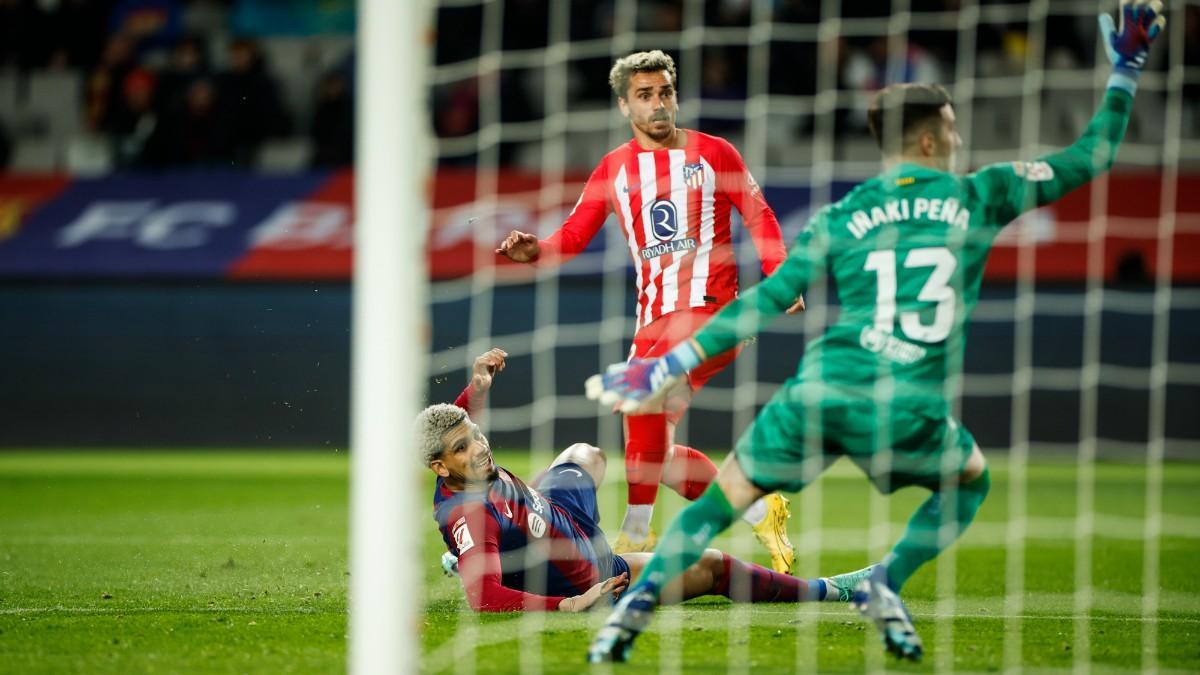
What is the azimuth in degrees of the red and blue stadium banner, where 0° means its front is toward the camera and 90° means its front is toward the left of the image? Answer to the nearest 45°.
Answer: approximately 0°

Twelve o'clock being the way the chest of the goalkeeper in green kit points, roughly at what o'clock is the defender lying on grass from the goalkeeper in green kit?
The defender lying on grass is roughly at 10 o'clock from the goalkeeper in green kit.

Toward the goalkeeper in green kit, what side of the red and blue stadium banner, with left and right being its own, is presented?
front

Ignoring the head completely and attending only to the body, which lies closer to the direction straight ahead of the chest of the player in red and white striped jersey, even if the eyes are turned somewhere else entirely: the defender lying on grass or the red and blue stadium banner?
the defender lying on grass

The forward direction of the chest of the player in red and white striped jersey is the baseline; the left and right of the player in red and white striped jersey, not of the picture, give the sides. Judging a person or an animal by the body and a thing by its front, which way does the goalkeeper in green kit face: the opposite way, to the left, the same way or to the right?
the opposite way

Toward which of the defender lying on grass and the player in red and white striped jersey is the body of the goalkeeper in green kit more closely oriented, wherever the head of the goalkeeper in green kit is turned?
the player in red and white striped jersey

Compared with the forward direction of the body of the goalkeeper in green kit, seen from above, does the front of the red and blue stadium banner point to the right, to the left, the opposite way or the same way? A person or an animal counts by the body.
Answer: the opposite way

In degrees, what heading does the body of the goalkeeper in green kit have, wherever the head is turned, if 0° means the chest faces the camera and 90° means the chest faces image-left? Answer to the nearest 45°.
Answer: approximately 180°

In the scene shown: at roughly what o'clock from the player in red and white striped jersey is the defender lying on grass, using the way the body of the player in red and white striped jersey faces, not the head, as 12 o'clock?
The defender lying on grass is roughly at 1 o'clock from the player in red and white striped jersey.

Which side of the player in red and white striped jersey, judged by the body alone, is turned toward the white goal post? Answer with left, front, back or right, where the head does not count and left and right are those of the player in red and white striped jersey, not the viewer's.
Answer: front

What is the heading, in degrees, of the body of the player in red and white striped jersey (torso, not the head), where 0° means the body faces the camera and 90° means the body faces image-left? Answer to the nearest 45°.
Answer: approximately 0°

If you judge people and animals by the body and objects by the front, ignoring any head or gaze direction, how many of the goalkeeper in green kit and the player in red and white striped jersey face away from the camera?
1

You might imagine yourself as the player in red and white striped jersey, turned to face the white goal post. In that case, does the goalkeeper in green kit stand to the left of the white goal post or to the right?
left
